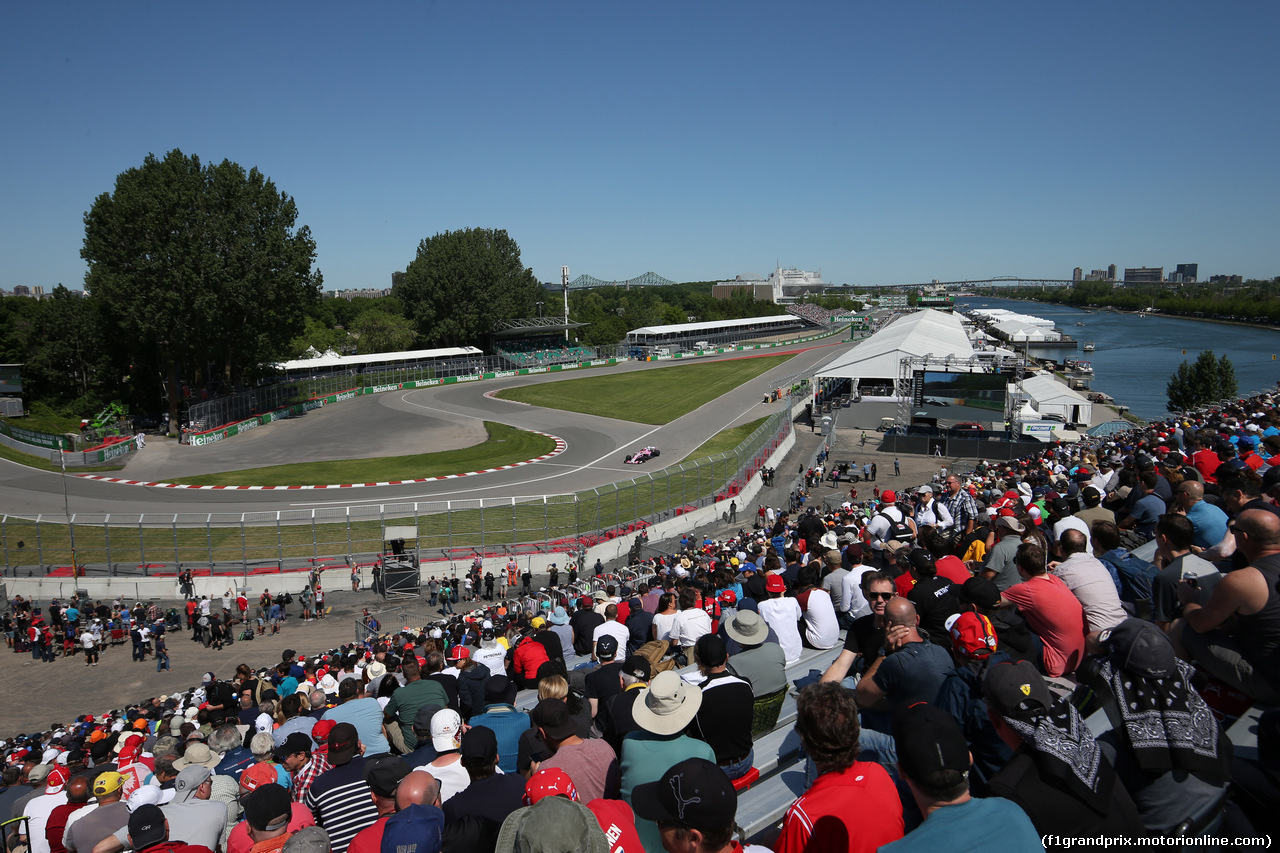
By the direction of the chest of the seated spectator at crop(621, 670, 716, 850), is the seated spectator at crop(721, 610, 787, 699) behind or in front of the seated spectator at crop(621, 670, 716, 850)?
in front

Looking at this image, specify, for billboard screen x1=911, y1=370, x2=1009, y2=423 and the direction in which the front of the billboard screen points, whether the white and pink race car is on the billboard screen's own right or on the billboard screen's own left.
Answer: on the billboard screen's own right

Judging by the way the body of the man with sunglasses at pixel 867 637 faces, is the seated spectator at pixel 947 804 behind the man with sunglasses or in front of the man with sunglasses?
in front

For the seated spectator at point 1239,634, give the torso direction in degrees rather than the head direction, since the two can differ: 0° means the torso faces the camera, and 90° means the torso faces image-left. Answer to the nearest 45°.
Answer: approximately 135°

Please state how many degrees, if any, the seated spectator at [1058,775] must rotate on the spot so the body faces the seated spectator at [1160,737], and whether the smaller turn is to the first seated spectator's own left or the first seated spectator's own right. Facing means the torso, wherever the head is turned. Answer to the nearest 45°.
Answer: approximately 90° to the first seated spectator's own right

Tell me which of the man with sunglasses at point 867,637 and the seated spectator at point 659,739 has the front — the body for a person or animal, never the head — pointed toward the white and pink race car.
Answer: the seated spectator

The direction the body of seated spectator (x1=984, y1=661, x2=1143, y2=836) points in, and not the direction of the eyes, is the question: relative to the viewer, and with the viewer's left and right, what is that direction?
facing away from the viewer and to the left of the viewer

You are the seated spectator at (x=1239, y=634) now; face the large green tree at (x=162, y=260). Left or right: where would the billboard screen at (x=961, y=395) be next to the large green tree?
right

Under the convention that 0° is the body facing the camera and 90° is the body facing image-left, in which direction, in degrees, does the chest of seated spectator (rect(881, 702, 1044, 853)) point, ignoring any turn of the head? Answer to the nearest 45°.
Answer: approximately 135°

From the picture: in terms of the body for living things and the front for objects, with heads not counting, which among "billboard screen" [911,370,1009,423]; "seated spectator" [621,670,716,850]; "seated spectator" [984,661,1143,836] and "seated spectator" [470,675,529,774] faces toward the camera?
the billboard screen

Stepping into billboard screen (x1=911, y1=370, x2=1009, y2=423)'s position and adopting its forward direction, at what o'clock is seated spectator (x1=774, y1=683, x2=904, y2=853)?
The seated spectator is roughly at 12 o'clock from the billboard screen.

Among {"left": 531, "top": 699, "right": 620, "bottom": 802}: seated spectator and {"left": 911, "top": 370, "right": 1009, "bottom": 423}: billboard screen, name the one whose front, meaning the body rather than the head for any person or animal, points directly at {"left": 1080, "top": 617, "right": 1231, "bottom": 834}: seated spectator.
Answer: the billboard screen
